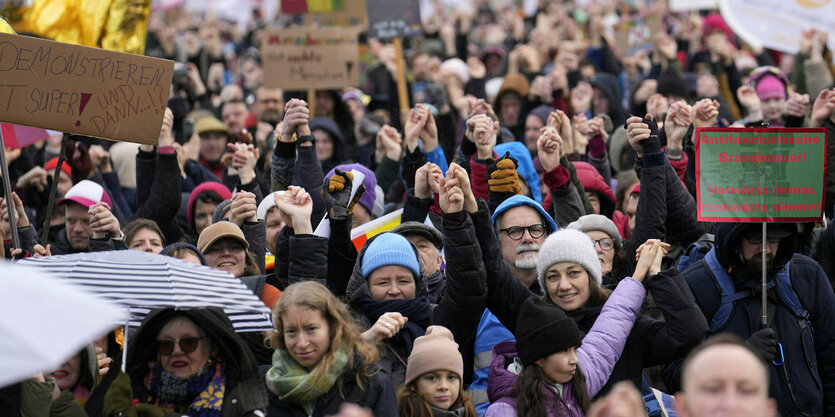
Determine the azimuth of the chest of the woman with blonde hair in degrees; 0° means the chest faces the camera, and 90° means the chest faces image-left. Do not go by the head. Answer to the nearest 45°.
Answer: approximately 45°
